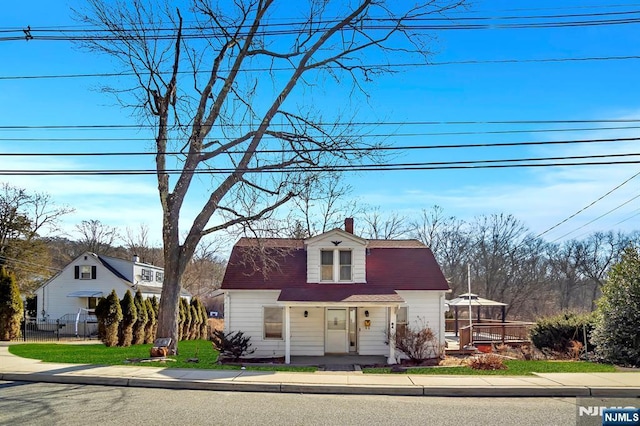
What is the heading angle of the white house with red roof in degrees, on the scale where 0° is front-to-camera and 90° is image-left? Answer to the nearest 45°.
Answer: approximately 0°

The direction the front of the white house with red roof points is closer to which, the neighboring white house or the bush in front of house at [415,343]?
the bush in front of house

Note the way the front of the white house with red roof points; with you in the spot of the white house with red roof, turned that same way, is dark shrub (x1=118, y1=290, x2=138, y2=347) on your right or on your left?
on your right

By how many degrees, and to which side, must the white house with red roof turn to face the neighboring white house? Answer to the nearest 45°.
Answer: approximately 135° to its right

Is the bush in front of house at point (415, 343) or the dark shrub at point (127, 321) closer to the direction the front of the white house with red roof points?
the bush in front of house

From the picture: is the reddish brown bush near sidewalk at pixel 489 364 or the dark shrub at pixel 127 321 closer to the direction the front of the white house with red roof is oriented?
the reddish brown bush near sidewalk

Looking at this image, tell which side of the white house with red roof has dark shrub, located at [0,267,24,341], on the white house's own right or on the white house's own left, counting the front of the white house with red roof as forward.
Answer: on the white house's own right

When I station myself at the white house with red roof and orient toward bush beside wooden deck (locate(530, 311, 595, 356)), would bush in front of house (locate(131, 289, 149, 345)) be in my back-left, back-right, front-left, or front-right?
back-left

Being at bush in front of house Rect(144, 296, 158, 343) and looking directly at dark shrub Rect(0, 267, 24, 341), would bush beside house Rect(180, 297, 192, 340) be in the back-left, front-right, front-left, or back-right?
back-right

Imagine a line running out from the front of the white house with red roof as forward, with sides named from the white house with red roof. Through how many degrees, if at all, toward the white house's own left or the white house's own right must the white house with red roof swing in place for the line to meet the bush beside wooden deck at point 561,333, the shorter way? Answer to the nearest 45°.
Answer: approximately 90° to the white house's own left
